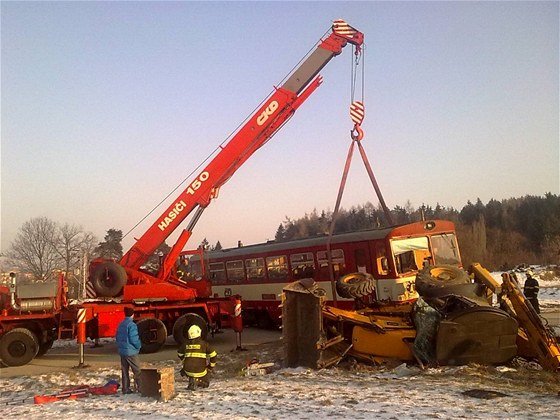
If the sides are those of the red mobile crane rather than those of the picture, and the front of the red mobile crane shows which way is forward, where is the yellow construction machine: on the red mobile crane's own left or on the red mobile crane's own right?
on the red mobile crane's own left

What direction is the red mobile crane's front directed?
to the viewer's left

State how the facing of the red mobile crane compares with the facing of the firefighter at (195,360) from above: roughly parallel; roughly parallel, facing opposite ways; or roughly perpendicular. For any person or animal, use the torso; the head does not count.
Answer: roughly perpendicular

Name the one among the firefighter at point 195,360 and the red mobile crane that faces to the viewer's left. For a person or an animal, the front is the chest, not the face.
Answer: the red mobile crane

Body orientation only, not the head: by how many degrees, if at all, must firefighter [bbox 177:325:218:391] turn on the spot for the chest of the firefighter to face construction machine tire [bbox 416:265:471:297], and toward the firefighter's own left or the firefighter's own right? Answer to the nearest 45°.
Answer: approximately 90° to the firefighter's own right

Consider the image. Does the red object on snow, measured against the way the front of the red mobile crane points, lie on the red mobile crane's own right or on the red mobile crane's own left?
on the red mobile crane's own left

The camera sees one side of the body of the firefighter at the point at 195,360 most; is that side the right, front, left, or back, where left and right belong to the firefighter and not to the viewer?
back
